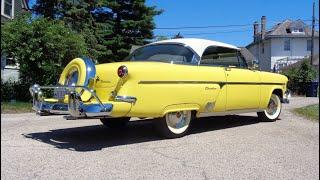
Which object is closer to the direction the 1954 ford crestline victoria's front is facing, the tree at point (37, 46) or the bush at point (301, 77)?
the bush

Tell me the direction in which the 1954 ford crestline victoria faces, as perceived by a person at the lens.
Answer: facing away from the viewer and to the right of the viewer

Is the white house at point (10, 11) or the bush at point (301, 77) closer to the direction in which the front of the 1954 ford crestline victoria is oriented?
the bush

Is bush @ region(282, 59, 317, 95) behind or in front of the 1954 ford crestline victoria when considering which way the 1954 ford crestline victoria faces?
in front

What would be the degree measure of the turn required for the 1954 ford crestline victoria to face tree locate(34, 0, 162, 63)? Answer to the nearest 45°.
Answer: approximately 45° to its left

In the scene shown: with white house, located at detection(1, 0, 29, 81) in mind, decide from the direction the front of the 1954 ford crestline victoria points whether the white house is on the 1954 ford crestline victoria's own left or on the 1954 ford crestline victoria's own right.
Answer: on the 1954 ford crestline victoria's own left
